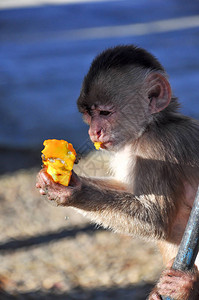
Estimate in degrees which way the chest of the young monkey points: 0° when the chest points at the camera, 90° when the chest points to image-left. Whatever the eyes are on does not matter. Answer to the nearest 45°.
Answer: approximately 90°
